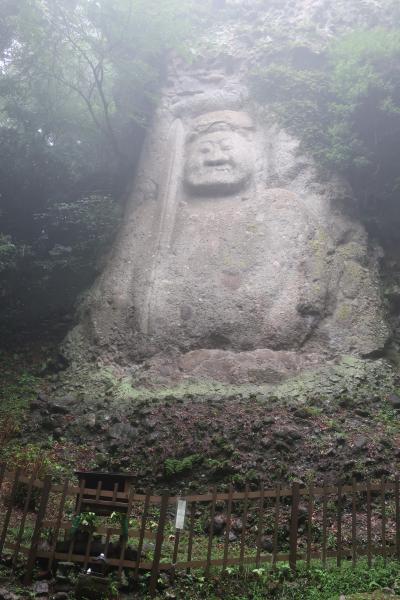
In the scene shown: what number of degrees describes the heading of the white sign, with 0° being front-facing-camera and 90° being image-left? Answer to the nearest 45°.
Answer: approximately 0°
